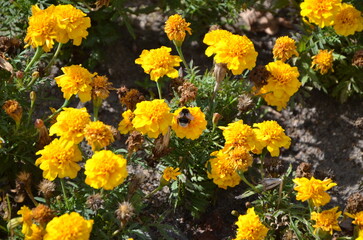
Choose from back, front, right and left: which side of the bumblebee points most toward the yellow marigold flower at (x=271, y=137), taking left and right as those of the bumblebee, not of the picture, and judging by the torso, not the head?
right

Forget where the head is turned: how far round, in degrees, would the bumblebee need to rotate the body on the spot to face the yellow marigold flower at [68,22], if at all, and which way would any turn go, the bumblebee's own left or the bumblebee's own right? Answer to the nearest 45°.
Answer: approximately 45° to the bumblebee's own left

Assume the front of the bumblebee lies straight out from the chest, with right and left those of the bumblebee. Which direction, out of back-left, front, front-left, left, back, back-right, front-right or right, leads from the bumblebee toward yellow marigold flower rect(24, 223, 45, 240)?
back-left

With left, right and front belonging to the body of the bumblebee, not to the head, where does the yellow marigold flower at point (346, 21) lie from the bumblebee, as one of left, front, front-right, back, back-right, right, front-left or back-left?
front-right

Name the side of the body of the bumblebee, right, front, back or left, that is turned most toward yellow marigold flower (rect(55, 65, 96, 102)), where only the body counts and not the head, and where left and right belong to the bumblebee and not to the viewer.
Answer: left

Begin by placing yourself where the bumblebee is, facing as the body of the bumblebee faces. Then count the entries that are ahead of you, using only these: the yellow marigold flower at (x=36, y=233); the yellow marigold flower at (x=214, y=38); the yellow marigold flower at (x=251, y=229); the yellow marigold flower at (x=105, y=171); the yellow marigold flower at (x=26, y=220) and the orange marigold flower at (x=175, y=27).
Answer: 2

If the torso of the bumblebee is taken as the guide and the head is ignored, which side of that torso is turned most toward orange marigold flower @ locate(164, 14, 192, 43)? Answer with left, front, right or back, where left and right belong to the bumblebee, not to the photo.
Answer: front

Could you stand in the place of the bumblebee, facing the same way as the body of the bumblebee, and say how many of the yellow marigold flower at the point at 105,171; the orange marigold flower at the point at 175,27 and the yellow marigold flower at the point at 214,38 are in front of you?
2

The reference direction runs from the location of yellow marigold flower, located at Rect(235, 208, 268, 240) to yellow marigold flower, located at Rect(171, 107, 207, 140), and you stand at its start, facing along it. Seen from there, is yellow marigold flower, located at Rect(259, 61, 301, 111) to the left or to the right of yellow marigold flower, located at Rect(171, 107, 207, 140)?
right

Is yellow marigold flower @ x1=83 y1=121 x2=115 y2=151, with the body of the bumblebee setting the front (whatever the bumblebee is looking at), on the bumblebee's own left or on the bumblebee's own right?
on the bumblebee's own left

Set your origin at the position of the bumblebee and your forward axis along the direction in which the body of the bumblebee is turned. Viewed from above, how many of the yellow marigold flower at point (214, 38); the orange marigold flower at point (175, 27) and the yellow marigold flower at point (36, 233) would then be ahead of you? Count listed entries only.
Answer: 2

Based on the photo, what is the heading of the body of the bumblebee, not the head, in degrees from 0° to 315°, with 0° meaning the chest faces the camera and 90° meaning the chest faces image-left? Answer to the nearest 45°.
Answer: approximately 180°
